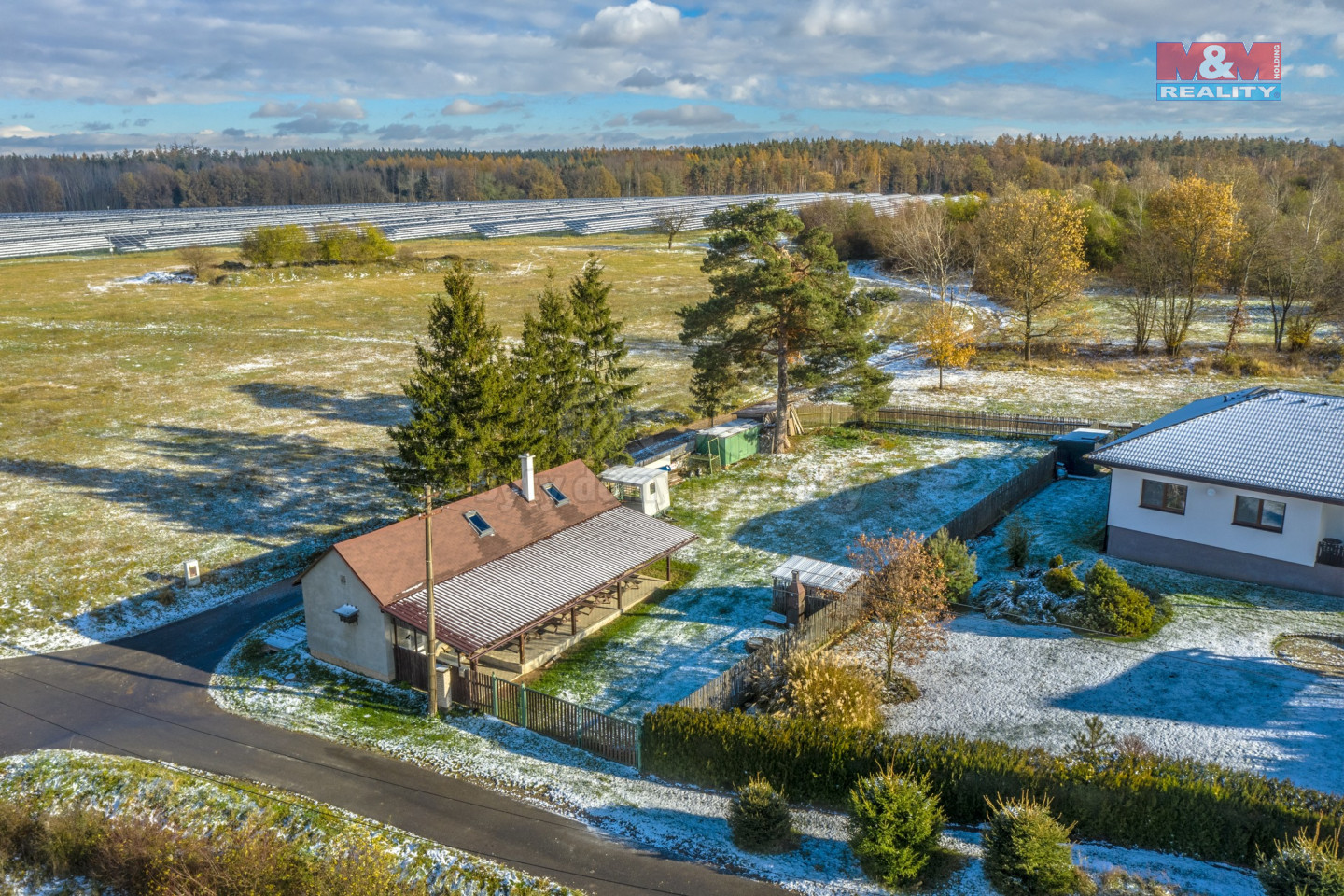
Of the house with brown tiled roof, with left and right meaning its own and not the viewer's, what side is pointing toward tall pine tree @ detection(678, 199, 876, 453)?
left

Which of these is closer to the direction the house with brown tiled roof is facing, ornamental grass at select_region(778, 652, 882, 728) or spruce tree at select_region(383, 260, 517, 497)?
the ornamental grass

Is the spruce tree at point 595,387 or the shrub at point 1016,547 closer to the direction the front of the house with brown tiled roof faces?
the shrub

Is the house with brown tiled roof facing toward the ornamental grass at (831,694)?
yes

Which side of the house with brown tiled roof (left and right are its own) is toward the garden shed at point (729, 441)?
left

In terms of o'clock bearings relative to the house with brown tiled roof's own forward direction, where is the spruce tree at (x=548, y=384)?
The spruce tree is roughly at 8 o'clock from the house with brown tiled roof.

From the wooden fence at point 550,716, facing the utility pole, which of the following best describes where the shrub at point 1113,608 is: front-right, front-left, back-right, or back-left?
back-right

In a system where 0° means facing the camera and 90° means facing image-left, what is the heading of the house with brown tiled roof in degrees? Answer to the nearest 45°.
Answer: approximately 315°
